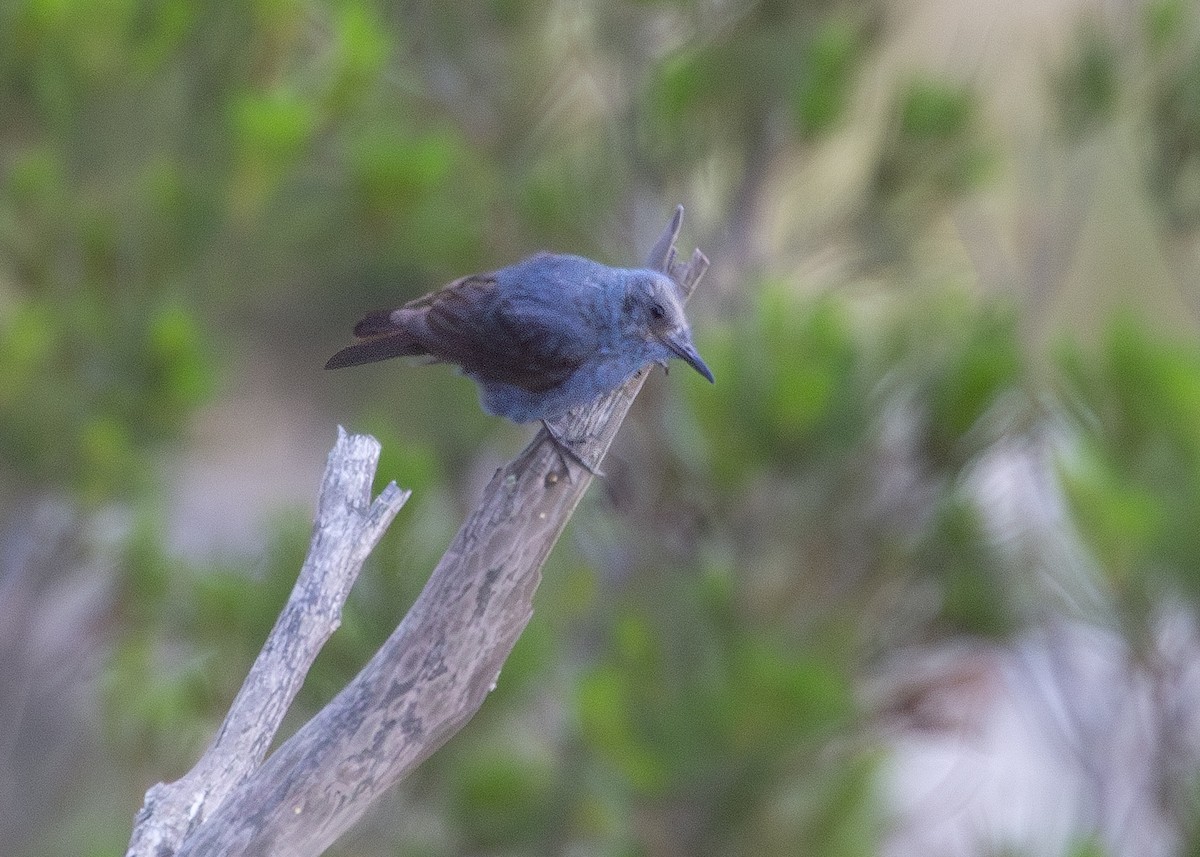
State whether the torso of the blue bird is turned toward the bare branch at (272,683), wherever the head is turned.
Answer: no

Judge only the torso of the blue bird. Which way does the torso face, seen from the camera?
to the viewer's right
